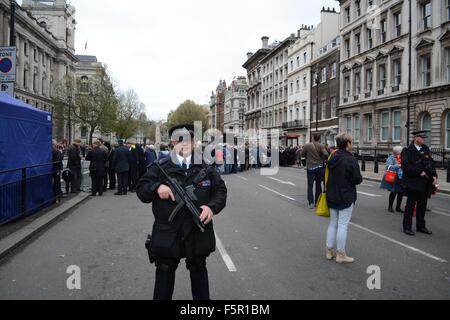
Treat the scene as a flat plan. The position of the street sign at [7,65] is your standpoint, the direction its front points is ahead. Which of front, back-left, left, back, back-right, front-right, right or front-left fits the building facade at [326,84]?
back-left

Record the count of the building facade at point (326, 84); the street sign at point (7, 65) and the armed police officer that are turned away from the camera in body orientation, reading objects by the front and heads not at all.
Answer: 0

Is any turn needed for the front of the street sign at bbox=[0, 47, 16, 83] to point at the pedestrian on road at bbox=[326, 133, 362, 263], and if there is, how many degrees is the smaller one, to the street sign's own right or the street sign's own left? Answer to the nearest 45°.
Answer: approximately 45° to the street sign's own left

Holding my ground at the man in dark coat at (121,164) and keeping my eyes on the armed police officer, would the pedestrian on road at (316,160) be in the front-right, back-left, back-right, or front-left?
front-left

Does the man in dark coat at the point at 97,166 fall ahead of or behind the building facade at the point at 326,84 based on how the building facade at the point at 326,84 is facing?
ahead

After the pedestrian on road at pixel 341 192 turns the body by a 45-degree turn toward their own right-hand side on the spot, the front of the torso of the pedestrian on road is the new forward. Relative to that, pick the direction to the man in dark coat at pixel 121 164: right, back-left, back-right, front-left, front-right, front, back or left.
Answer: back-left

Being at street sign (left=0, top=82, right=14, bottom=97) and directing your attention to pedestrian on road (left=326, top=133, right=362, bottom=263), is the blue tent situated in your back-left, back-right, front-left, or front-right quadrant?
front-right

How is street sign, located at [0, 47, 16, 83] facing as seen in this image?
toward the camera

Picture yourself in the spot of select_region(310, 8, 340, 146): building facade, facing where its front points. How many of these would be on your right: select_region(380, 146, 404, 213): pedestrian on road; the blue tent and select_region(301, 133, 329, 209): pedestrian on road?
0

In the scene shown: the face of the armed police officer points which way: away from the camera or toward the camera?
toward the camera

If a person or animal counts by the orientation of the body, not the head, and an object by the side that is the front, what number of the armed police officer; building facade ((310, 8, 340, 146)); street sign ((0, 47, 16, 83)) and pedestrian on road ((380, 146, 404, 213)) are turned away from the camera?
0

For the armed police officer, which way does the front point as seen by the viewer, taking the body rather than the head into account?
toward the camera
